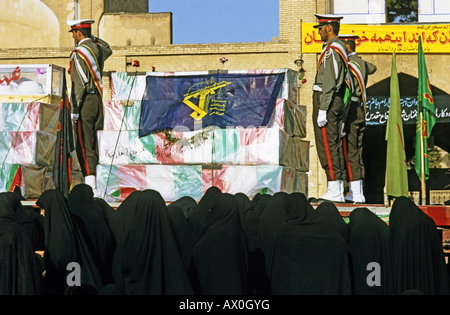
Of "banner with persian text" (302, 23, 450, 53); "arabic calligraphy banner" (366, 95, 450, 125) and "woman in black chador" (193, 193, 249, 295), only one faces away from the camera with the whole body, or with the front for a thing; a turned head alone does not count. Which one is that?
the woman in black chador

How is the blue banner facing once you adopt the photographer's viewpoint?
facing the viewer

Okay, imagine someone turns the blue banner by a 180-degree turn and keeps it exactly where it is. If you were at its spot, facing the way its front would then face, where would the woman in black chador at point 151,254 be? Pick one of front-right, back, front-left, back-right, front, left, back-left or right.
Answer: back

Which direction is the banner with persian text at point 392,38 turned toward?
toward the camera

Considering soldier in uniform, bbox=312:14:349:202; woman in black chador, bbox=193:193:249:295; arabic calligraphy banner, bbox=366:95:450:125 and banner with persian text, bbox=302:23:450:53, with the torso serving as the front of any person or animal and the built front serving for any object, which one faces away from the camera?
the woman in black chador

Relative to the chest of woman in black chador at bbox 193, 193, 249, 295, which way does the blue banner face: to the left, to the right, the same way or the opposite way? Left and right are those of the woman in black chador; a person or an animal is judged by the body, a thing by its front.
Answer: the opposite way

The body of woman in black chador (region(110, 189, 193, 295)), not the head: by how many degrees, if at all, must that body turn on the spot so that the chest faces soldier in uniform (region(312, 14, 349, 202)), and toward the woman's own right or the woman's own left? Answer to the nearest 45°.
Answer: approximately 90° to the woman's own right

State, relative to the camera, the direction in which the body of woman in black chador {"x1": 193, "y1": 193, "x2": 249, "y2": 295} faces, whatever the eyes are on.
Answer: away from the camera

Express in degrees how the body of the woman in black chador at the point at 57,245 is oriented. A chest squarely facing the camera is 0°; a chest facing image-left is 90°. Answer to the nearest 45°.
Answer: approximately 135°

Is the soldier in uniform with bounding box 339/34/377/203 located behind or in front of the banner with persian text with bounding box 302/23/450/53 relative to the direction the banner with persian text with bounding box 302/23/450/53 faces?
in front

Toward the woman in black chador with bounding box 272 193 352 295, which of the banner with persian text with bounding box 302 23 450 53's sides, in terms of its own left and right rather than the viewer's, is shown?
front

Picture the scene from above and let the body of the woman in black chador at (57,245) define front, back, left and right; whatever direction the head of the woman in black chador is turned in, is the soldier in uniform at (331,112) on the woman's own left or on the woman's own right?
on the woman's own right
